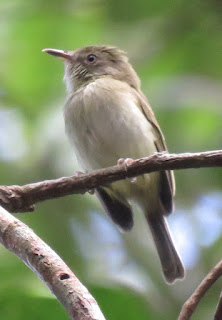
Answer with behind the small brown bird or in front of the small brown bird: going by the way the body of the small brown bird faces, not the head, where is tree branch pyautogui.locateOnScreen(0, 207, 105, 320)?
in front

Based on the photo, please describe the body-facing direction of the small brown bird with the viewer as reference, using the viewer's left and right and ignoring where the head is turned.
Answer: facing the viewer and to the left of the viewer

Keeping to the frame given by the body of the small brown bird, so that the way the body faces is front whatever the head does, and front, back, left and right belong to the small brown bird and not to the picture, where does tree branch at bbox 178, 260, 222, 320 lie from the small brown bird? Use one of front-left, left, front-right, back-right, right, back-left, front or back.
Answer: back-left
